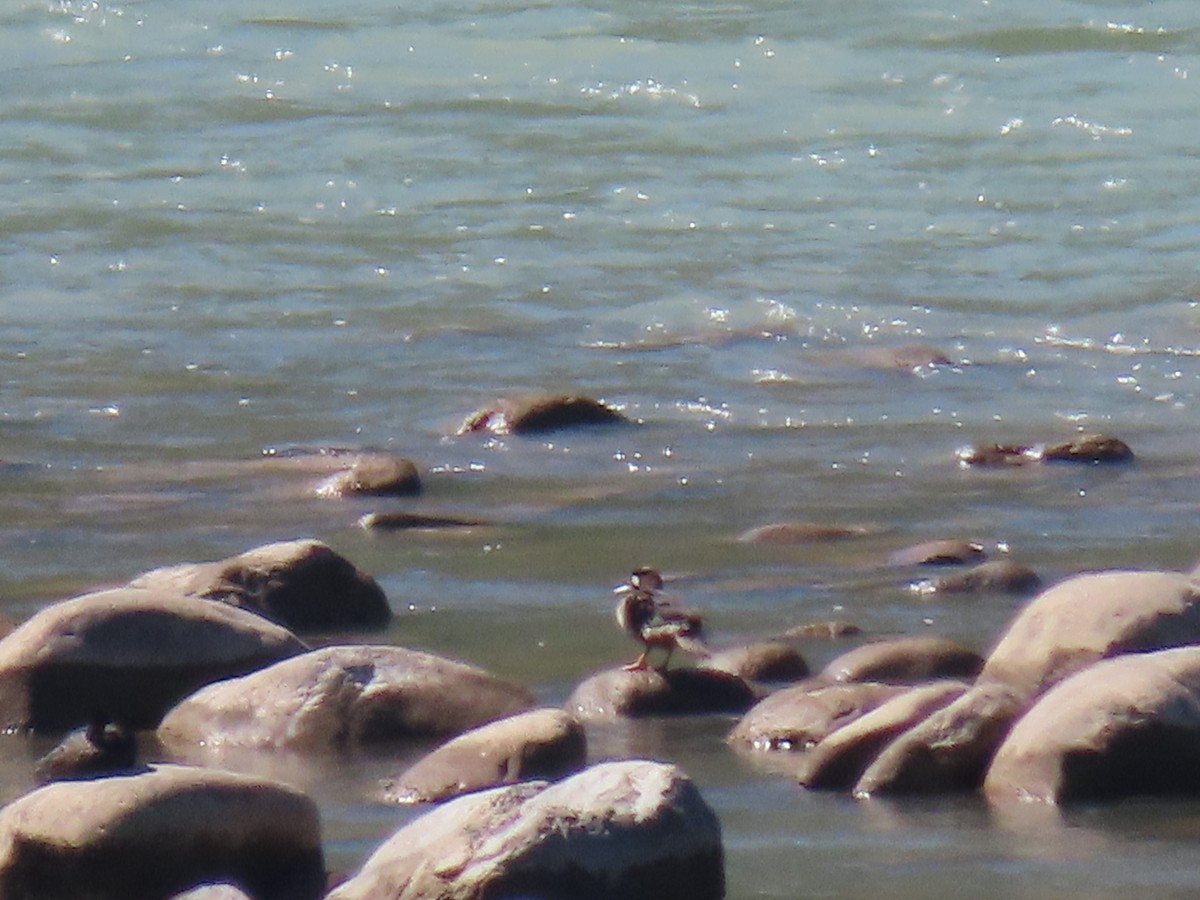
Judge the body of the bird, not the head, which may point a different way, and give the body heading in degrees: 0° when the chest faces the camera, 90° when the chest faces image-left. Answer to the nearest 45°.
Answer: approximately 90°

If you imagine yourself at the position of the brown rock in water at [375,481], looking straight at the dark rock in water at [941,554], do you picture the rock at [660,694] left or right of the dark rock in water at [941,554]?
right

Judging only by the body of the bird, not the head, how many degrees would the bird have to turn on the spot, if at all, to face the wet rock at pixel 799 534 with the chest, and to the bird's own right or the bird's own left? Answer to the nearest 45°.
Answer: approximately 90° to the bird's own right

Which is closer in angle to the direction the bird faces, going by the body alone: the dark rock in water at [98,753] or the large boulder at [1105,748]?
the dark rock in water

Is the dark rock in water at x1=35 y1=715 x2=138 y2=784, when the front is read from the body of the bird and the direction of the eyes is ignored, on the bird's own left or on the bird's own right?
on the bird's own left

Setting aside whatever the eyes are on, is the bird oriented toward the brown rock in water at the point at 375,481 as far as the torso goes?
no

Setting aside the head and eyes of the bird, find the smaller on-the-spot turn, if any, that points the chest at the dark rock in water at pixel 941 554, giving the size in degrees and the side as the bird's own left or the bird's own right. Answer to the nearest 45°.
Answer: approximately 135° to the bird's own right

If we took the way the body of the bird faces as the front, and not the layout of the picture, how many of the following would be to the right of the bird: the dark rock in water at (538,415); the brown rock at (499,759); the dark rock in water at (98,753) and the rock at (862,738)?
1

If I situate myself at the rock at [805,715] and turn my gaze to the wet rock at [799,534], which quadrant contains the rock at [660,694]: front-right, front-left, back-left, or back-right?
front-left

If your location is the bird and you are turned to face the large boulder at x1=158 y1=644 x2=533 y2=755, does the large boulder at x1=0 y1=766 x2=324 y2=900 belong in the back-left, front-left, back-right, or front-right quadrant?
front-left

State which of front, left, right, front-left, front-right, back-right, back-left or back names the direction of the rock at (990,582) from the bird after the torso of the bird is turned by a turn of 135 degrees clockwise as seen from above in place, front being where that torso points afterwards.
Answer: front

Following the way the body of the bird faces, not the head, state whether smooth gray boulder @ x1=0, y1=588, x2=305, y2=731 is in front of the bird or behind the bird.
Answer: in front

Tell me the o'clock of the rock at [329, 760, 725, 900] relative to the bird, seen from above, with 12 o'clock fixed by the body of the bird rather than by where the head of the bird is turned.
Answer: The rock is roughly at 9 o'clock from the bird.

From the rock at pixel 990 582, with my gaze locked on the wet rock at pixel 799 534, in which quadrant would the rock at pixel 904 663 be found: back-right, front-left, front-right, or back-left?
back-left

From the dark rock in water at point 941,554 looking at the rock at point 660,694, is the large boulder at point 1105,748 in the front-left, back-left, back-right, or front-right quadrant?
front-left

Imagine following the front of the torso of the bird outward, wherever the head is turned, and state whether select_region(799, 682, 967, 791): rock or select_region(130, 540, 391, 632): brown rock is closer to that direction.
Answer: the brown rock

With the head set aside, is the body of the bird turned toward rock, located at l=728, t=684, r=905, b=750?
no

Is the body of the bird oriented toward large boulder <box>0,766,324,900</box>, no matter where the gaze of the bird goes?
no

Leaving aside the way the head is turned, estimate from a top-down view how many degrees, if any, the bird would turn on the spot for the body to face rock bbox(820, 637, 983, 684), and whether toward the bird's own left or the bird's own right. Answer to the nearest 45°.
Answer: approximately 180°

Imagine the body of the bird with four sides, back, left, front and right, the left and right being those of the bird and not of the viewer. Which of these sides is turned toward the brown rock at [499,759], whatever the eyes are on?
left
